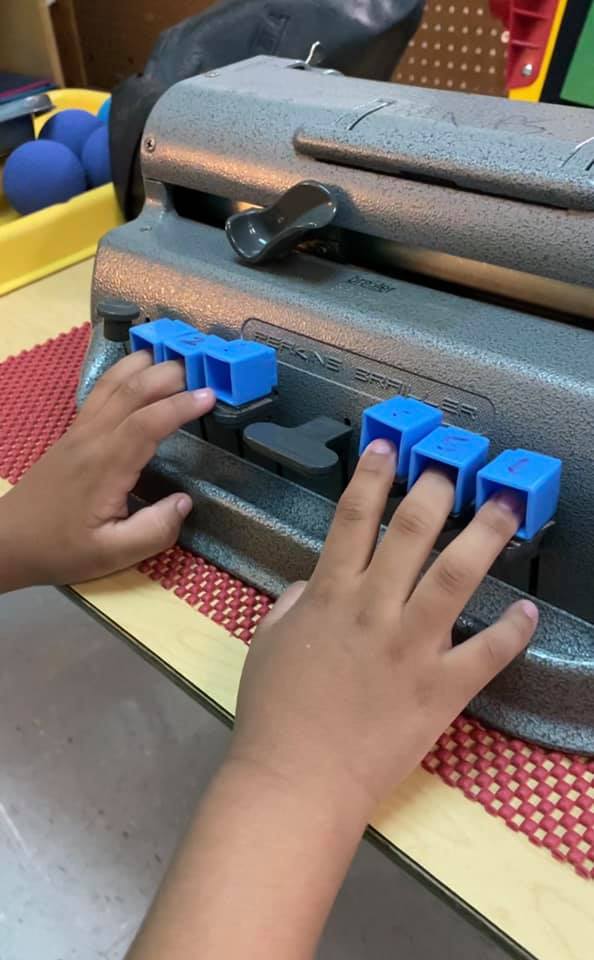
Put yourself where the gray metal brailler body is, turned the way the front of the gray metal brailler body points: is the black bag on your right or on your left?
on your right

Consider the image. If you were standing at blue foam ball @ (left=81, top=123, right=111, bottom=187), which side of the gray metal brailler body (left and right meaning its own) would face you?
right

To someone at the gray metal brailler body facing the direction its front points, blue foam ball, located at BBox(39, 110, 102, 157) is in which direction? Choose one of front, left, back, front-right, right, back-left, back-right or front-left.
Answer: right

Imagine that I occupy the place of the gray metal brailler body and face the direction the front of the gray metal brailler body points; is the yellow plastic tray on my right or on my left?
on my right

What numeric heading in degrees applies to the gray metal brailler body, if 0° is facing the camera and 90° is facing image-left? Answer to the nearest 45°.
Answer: approximately 45°

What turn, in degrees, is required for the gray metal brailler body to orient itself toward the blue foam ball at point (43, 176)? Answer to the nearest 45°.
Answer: approximately 90° to its right

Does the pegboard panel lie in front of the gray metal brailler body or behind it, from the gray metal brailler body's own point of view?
behind
